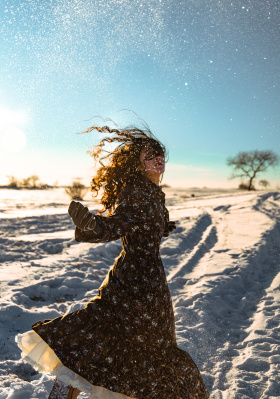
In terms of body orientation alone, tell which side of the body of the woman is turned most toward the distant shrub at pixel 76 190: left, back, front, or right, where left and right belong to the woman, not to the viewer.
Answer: left

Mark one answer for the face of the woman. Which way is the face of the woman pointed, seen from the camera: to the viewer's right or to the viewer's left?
to the viewer's right

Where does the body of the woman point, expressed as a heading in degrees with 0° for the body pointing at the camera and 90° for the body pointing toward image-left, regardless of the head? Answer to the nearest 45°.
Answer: approximately 270°
